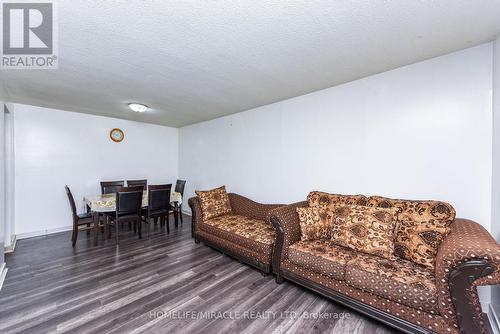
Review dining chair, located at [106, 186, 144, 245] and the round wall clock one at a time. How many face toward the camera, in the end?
1

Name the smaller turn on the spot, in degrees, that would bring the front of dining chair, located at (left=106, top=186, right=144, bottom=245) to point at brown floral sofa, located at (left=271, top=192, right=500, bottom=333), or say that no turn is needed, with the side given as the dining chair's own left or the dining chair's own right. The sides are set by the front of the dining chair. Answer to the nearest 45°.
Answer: approximately 180°

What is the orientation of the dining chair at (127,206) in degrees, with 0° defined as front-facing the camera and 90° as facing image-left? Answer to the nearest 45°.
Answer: approximately 135°

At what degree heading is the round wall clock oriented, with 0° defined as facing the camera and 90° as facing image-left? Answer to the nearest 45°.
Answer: approximately 0°

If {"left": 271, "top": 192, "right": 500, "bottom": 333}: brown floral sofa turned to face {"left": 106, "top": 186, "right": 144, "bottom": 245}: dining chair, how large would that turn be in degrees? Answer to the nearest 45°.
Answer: approximately 45° to its right

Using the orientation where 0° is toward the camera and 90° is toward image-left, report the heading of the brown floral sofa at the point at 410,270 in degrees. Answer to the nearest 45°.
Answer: approximately 45°

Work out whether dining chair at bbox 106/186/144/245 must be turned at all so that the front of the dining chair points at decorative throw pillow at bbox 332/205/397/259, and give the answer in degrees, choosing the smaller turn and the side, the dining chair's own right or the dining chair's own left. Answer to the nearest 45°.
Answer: approximately 180°

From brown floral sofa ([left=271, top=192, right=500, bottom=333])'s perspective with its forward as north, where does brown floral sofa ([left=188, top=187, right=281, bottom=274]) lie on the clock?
brown floral sofa ([left=188, top=187, right=281, bottom=274]) is roughly at 2 o'clock from brown floral sofa ([left=271, top=192, right=500, bottom=333]).

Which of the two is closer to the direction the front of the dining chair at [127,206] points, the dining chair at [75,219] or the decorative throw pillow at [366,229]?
the dining chair

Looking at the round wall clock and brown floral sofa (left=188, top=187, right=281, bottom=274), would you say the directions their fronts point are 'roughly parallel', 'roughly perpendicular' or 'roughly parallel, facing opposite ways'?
roughly perpendicular

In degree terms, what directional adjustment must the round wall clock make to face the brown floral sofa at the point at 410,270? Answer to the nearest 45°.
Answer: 0° — it already faces it

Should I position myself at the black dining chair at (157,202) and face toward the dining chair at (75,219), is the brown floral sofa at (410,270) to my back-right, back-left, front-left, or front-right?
back-left
